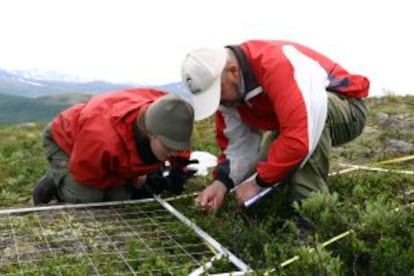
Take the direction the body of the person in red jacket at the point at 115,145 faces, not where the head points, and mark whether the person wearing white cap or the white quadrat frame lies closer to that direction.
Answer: the person wearing white cap

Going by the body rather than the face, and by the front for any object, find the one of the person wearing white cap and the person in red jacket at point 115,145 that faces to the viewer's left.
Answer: the person wearing white cap

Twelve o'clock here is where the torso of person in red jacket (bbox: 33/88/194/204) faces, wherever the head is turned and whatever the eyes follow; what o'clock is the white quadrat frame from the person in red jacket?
The white quadrat frame is roughly at 3 o'clock from the person in red jacket.

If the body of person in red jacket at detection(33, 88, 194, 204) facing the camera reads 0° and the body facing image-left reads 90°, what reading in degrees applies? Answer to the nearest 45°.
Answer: approximately 270°

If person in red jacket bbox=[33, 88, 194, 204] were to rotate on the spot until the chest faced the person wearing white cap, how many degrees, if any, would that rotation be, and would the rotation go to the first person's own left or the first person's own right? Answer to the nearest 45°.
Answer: approximately 45° to the first person's own right

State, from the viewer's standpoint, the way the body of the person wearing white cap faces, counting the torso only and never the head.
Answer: to the viewer's left

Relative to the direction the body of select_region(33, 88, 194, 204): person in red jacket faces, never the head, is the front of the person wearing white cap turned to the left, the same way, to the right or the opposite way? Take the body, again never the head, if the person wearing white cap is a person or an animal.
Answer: the opposite way

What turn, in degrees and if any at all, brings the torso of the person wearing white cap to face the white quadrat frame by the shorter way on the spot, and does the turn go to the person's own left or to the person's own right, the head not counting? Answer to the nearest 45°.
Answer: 0° — they already face it

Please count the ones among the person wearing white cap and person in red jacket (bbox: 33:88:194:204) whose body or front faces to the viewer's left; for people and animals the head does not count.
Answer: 1

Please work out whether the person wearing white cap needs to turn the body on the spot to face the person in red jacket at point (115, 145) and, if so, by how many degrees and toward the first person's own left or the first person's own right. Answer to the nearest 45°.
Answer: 0° — they already face them
